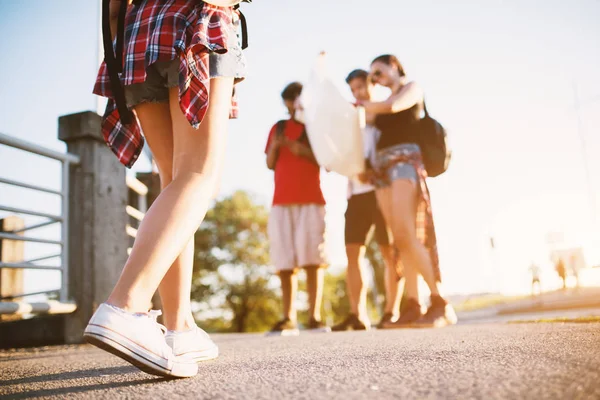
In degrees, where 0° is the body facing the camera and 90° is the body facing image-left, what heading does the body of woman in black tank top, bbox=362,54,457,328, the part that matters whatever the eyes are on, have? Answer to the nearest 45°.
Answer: approximately 45°

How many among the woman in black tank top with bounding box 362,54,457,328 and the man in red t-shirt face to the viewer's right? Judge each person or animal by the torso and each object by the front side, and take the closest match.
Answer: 0

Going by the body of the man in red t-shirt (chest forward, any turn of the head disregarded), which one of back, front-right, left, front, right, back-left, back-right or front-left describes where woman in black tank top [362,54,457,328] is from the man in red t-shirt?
front-left

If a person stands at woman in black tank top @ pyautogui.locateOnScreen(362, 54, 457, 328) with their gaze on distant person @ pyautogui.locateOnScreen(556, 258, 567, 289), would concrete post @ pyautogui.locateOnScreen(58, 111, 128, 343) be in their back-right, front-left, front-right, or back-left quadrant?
back-left

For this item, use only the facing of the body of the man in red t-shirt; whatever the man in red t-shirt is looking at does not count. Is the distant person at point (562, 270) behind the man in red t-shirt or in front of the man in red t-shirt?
behind

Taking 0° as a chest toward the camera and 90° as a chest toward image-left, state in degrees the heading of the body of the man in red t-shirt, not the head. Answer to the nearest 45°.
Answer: approximately 0°

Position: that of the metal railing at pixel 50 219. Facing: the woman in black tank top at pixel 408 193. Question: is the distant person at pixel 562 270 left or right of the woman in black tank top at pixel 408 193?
left

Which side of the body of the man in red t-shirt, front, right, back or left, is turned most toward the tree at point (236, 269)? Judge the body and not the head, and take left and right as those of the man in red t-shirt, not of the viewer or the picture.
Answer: back
